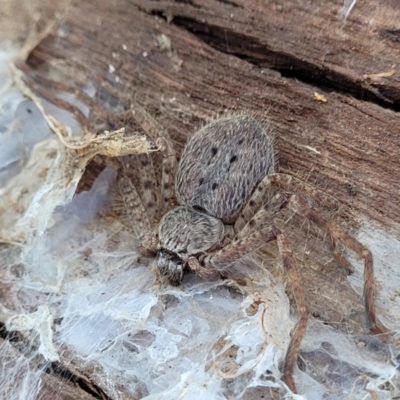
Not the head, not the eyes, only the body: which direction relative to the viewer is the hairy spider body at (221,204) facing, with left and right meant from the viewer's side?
facing the viewer and to the left of the viewer
